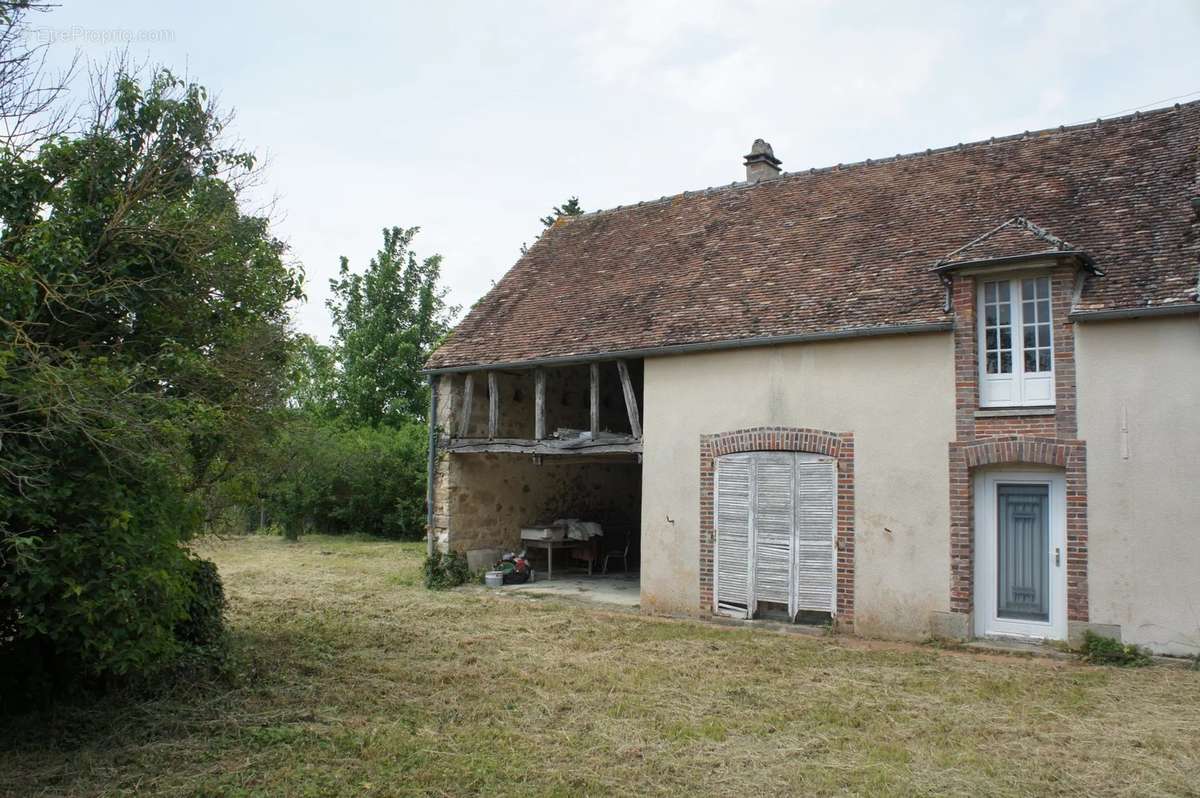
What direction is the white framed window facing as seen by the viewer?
toward the camera

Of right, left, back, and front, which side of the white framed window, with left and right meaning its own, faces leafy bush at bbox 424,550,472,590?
right

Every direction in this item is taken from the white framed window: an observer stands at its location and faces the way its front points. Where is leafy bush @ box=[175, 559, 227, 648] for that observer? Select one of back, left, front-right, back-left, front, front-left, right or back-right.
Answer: front-right

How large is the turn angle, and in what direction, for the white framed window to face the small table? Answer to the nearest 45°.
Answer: approximately 135° to its right

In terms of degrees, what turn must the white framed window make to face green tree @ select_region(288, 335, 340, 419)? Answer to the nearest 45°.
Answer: approximately 135° to its right

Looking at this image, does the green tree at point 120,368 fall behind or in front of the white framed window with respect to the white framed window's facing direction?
in front

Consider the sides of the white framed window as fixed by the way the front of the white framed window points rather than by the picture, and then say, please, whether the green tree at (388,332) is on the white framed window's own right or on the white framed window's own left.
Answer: on the white framed window's own right

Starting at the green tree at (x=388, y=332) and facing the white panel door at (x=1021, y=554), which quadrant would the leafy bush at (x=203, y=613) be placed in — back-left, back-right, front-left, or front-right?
front-right

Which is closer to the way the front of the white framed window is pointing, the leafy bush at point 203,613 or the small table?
the leafy bush

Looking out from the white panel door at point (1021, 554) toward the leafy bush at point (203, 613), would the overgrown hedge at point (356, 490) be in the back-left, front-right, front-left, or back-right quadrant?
front-right
